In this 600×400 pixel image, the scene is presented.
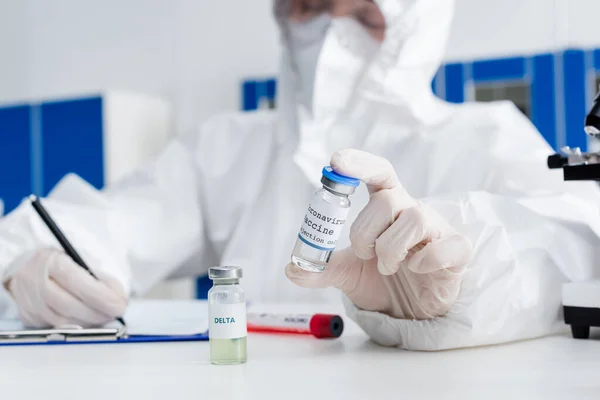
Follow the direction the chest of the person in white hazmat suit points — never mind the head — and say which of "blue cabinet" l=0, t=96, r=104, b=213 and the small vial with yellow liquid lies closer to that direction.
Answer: the small vial with yellow liquid

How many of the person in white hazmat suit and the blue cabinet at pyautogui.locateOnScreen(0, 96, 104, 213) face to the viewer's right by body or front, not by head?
0

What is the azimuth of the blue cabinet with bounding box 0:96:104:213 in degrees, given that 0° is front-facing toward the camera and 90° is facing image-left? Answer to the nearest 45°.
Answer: approximately 45°

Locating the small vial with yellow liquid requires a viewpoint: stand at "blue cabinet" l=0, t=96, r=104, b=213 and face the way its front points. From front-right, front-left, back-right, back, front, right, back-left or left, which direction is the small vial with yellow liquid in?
front-left

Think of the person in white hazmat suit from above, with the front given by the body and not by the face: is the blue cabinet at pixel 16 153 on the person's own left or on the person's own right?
on the person's own right

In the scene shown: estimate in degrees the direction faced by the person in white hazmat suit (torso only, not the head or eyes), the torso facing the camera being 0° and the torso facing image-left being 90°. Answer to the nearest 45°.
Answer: approximately 45°
